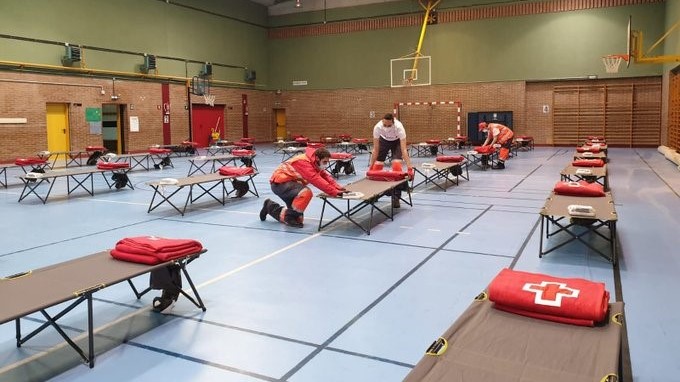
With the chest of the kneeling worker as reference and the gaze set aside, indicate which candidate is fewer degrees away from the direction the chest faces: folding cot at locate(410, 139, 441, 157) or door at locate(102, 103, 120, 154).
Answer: the folding cot

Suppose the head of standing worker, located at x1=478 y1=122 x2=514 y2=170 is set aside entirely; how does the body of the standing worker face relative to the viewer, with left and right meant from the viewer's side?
facing to the left of the viewer

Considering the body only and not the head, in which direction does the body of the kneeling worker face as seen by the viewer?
to the viewer's right

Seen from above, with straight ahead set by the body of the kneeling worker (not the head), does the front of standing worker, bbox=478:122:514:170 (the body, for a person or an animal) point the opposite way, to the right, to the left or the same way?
the opposite way

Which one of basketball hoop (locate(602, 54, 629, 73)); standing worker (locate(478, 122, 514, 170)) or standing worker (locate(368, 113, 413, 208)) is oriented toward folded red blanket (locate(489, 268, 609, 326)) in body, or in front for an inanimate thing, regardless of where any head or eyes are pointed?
standing worker (locate(368, 113, 413, 208))

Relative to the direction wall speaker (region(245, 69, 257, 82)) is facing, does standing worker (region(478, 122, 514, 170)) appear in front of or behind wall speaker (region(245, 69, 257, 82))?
in front

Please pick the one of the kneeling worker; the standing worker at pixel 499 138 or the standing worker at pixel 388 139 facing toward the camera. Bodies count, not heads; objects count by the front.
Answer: the standing worker at pixel 388 139

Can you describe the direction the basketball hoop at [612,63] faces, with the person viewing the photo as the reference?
facing to the left of the viewer

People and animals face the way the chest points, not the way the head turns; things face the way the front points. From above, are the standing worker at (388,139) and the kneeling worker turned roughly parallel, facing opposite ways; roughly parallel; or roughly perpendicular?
roughly perpendicular

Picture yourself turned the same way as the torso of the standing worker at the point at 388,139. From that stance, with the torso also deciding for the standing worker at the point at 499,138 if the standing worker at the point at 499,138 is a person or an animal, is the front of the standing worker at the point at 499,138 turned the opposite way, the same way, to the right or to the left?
to the right

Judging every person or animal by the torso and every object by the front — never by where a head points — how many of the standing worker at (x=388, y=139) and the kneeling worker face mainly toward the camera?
1

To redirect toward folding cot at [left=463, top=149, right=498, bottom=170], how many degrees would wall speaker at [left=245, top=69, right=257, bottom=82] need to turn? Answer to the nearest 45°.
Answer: approximately 45° to its right

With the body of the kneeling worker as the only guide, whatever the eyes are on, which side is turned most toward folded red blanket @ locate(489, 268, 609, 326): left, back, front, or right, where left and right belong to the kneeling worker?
right

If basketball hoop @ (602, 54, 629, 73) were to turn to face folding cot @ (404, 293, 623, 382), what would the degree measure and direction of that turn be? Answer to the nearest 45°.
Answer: approximately 90° to its left

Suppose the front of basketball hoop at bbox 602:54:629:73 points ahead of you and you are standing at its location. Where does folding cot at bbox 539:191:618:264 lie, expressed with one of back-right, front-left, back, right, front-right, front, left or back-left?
left

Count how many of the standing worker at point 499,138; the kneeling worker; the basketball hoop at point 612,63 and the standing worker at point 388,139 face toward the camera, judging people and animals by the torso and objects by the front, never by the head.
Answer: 1
